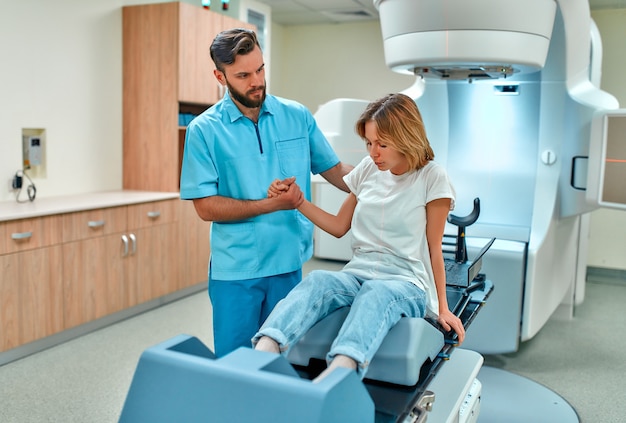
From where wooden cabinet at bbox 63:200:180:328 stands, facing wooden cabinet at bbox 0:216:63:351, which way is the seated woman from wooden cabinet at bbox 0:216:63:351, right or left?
left

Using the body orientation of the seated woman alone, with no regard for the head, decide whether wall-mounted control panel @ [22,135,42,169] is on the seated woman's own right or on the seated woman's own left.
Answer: on the seated woman's own right

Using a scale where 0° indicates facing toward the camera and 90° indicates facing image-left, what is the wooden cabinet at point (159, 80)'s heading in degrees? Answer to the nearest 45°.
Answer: approximately 315°

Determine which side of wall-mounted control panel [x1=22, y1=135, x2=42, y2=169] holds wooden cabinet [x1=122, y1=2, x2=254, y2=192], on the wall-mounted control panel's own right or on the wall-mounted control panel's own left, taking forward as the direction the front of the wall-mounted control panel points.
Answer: on the wall-mounted control panel's own left

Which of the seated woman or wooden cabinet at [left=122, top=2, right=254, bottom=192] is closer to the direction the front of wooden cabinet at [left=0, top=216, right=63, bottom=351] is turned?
the seated woman

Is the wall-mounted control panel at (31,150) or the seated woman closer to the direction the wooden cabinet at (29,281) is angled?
the seated woman

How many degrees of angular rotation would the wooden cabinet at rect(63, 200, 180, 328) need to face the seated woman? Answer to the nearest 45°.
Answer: approximately 45° to its right

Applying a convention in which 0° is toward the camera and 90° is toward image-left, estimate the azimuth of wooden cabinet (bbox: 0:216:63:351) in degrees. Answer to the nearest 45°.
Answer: approximately 315°

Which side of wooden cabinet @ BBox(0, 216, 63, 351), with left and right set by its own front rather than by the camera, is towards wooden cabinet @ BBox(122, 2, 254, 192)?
left

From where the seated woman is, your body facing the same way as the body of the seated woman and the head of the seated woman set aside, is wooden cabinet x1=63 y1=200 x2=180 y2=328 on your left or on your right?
on your right
